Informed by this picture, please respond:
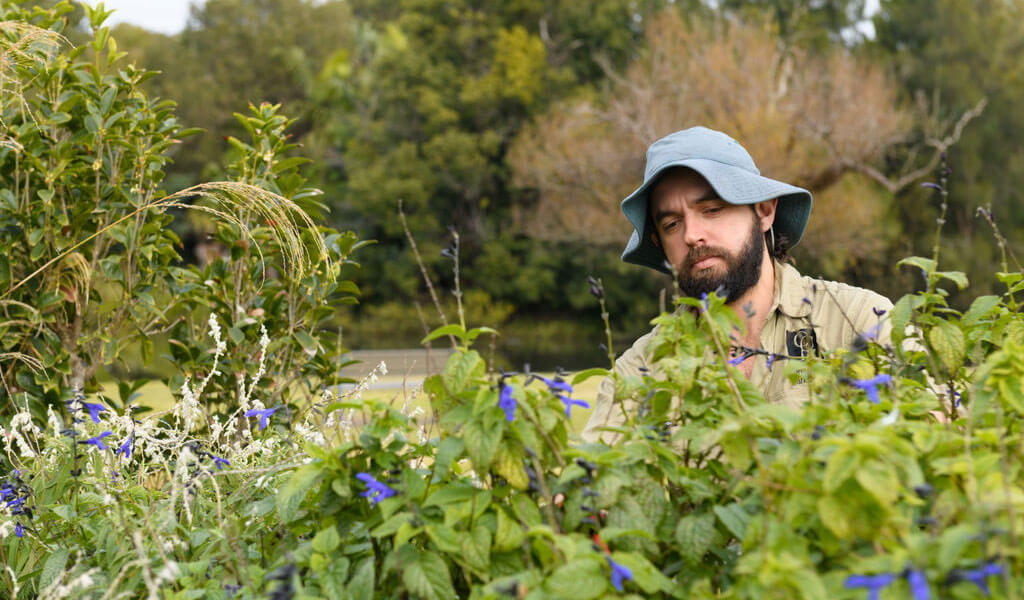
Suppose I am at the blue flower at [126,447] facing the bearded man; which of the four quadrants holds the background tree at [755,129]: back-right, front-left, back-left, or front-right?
front-left

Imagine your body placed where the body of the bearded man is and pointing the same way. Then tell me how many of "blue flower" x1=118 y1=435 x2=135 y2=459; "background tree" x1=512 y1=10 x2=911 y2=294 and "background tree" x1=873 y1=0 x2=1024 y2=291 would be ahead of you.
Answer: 1

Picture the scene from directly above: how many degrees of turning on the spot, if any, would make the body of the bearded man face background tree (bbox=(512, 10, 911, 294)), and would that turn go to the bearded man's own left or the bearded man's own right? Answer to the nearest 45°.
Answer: approximately 135° to the bearded man's own right

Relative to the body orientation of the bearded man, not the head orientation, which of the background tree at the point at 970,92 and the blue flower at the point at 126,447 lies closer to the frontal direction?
the blue flower

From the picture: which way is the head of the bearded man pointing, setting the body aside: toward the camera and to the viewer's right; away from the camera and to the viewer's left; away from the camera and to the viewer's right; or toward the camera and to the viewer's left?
toward the camera and to the viewer's left

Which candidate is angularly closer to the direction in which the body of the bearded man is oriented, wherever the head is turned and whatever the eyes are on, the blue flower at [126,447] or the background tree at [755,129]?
the blue flower

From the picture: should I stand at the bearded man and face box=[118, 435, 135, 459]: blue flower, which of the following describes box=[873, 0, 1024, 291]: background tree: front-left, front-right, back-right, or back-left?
back-right

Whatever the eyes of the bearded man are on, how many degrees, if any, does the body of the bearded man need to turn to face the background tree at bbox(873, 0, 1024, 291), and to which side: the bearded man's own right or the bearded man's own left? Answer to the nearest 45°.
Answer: approximately 135° to the bearded man's own right

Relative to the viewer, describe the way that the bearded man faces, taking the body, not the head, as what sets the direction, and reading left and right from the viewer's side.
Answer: facing the viewer and to the left of the viewer

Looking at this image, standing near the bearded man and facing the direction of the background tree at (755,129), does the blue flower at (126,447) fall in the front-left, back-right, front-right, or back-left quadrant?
back-left
